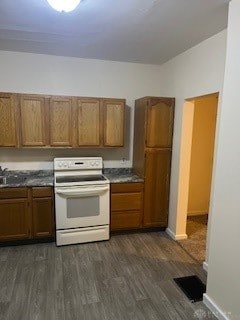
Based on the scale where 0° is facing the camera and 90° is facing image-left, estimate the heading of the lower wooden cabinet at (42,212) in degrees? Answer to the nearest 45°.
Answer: approximately 0°

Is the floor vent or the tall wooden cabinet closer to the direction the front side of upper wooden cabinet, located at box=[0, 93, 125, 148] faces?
the floor vent

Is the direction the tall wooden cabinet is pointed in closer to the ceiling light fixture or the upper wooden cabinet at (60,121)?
the ceiling light fixture

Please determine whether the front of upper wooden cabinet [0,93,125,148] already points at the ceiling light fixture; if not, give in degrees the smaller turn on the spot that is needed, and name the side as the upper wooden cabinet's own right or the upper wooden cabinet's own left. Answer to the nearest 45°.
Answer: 0° — it already faces it

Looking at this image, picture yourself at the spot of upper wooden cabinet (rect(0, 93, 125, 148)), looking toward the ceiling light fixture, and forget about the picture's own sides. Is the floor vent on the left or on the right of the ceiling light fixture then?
left

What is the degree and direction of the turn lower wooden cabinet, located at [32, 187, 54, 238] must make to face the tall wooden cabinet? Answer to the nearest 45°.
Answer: approximately 90° to its left
